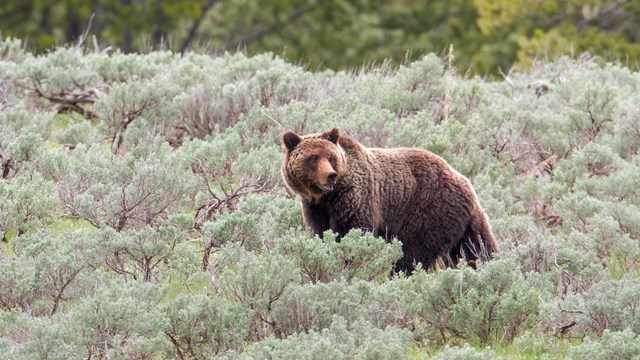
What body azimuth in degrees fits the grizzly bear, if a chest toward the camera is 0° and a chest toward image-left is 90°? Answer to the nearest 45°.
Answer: approximately 90°
